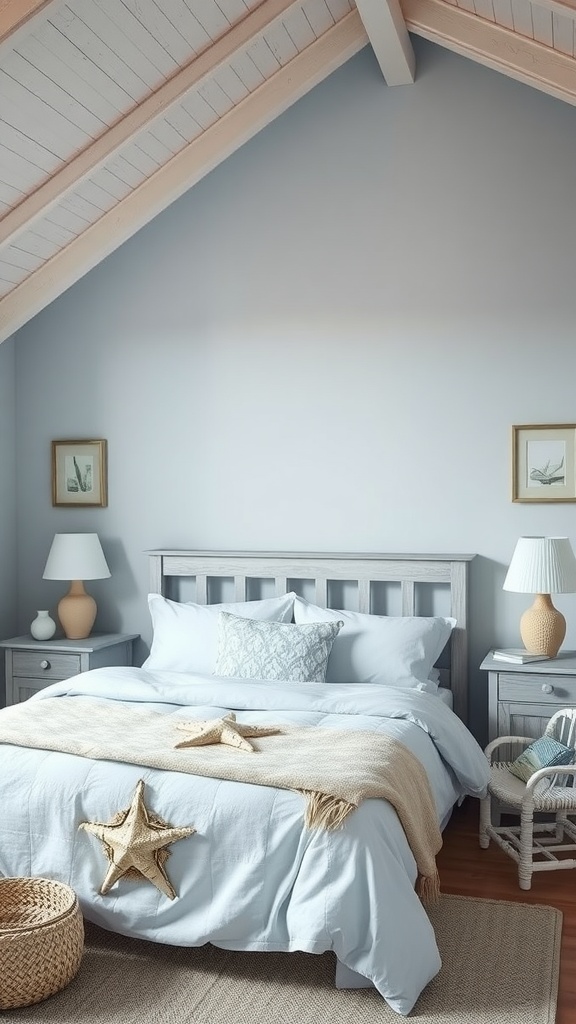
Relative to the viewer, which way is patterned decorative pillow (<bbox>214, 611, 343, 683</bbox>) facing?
toward the camera

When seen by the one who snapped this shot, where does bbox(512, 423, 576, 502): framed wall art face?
facing the viewer

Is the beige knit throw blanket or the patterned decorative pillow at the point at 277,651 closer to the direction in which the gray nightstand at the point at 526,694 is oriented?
the beige knit throw blanket

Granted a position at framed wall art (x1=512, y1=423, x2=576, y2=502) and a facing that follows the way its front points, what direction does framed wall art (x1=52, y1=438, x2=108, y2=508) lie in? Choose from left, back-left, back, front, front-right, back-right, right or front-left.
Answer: right

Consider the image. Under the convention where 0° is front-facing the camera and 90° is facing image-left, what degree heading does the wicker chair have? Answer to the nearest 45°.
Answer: approximately 45°

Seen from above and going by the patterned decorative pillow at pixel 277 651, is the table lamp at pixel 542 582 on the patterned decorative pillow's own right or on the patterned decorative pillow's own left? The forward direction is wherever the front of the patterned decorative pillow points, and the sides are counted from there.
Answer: on the patterned decorative pillow's own left

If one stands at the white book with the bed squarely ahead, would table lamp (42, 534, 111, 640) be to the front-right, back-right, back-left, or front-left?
front-right

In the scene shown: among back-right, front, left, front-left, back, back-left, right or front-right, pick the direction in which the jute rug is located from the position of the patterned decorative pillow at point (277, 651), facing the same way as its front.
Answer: front

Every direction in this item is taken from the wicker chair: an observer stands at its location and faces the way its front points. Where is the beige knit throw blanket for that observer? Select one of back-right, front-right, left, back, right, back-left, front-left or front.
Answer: front

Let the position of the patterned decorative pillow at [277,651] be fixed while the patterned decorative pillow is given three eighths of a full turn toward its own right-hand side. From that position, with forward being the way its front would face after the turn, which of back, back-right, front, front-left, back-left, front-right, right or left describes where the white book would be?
back-right

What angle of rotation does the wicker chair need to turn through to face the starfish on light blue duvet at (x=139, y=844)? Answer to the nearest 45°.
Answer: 0° — it already faces it

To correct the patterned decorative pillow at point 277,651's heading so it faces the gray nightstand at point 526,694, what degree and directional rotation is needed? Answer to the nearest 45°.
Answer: approximately 90° to its left

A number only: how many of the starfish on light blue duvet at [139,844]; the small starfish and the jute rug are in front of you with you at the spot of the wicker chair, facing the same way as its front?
3

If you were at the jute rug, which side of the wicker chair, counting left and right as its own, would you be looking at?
front

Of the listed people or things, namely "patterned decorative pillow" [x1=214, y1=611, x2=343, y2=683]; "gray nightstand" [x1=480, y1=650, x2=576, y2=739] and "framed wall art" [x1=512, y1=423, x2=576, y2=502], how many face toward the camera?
3
